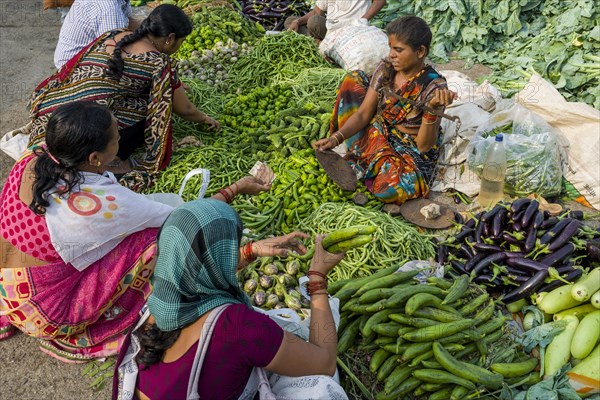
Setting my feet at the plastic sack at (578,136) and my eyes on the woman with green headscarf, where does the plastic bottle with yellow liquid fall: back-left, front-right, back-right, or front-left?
front-right

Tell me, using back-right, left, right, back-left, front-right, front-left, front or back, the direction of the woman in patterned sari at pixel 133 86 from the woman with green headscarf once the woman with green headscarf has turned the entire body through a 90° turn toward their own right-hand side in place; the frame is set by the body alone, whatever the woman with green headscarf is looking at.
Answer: back-left

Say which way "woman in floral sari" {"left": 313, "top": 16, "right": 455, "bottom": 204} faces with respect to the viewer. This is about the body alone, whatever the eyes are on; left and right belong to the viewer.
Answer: facing the viewer and to the left of the viewer

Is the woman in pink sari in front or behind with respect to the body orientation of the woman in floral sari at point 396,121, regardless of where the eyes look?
in front

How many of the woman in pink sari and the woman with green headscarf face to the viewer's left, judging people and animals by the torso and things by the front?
0

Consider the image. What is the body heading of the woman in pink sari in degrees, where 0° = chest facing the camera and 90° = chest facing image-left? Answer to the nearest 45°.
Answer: approximately 225°

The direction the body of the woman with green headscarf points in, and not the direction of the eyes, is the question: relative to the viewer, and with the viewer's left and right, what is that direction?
facing away from the viewer and to the right of the viewer

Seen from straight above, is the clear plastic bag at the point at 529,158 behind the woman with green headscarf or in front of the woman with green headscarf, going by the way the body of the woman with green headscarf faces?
in front

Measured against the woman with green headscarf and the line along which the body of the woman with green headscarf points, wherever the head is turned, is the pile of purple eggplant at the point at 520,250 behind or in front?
in front

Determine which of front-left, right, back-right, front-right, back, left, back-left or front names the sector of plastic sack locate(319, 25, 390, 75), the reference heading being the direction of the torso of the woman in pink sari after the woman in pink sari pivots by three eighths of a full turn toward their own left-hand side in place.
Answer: back-right

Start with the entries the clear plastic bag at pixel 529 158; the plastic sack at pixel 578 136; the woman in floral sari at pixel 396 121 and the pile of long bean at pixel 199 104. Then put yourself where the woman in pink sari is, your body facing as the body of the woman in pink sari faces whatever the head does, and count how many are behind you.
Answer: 0

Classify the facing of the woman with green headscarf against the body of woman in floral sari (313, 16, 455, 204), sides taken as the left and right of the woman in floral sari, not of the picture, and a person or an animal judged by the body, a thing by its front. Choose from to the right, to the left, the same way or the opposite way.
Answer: the opposite way

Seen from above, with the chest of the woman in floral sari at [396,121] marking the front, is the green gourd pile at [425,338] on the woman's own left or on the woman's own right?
on the woman's own left

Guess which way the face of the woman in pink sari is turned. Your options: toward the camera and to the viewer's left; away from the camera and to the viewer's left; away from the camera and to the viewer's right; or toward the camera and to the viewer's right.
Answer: away from the camera and to the viewer's right
